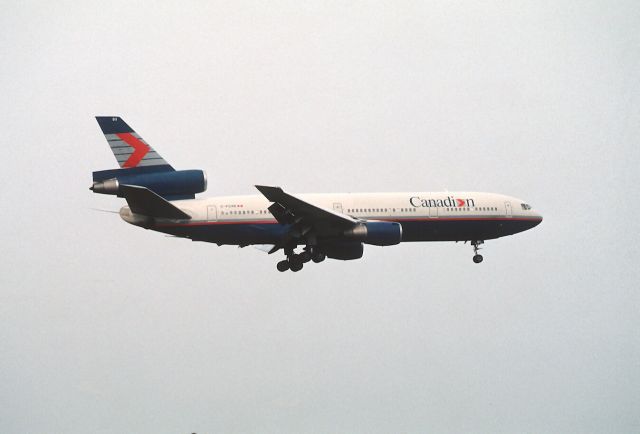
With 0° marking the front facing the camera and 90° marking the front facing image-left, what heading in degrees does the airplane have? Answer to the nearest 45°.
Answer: approximately 270°
